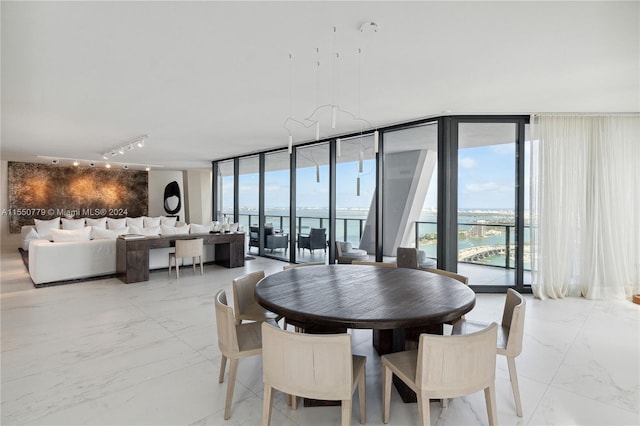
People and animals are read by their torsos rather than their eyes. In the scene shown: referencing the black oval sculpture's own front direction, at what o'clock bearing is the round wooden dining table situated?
The round wooden dining table is roughly at 12 o'clock from the black oval sculpture.

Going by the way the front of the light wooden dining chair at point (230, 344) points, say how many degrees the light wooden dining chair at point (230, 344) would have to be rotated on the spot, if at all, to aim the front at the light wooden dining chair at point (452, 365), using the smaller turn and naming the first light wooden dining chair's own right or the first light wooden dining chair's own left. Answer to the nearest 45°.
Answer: approximately 90° to the first light wooden dining chair's own right

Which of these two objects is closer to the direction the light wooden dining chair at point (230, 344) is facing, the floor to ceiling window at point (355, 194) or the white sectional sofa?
the floor to ceiling window

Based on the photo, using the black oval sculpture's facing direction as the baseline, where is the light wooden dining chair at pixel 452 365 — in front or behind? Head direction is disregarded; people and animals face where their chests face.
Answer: in front

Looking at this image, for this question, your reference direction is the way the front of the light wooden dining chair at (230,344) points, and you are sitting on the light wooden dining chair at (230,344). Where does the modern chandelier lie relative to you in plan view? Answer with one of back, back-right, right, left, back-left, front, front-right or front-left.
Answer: front

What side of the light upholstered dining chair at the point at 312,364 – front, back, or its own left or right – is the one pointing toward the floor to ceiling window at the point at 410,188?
front

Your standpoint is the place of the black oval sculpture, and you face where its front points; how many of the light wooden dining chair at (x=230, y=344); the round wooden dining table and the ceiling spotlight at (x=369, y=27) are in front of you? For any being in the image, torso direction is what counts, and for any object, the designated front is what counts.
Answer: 3

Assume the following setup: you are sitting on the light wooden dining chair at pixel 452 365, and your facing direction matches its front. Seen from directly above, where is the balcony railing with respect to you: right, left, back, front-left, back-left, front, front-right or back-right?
front-right

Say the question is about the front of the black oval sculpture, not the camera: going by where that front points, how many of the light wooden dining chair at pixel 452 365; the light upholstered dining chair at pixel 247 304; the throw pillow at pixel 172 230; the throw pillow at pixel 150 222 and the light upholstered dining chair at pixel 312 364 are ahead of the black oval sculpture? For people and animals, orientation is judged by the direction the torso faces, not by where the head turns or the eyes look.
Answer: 5

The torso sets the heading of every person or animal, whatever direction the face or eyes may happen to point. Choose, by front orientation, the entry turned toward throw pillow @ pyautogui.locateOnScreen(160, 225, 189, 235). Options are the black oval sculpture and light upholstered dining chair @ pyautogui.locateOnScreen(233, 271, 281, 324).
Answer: the black oval sculpture

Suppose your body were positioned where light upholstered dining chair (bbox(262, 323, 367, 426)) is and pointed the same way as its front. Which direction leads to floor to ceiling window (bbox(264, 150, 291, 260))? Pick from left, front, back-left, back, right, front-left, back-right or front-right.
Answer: front-left

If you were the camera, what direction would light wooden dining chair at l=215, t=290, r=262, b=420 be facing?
facing away from the viewer and to the right of the viewer

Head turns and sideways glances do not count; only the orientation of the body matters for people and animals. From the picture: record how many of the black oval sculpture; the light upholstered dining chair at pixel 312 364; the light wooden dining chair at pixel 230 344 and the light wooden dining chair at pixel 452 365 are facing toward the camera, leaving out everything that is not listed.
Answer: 1

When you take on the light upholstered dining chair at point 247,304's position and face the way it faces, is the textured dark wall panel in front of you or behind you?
behind

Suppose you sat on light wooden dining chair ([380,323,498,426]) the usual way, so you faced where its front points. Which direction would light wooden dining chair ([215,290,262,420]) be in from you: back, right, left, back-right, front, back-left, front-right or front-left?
front-left

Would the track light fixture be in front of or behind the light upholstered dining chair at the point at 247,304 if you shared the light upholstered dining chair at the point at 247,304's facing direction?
behind

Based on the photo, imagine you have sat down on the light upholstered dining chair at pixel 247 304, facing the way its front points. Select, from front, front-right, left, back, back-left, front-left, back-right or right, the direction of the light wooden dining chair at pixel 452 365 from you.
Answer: front
